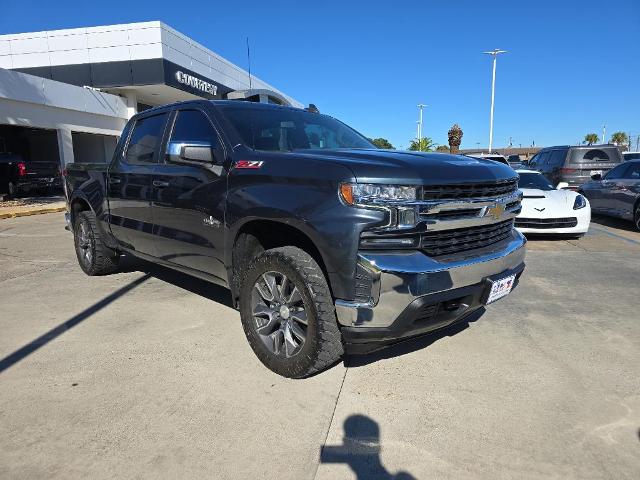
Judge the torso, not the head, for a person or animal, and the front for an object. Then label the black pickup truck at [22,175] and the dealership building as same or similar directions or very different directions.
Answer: very different directions

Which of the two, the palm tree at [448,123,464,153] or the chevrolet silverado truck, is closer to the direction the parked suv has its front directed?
the palm tree

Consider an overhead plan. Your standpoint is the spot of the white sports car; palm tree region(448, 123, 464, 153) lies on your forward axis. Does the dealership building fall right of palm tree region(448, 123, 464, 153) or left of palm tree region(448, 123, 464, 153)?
left

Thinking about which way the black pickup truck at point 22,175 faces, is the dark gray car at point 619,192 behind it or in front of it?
behind

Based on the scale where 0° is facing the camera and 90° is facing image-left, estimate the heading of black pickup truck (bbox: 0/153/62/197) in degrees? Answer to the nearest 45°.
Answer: approximately 135°

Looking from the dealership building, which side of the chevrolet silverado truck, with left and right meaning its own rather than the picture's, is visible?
back

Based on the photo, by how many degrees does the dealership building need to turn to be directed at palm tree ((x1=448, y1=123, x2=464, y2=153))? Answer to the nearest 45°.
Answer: approximately 90° to its left

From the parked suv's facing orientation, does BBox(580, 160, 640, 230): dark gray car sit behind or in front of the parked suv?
behind

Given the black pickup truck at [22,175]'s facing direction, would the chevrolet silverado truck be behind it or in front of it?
behind
